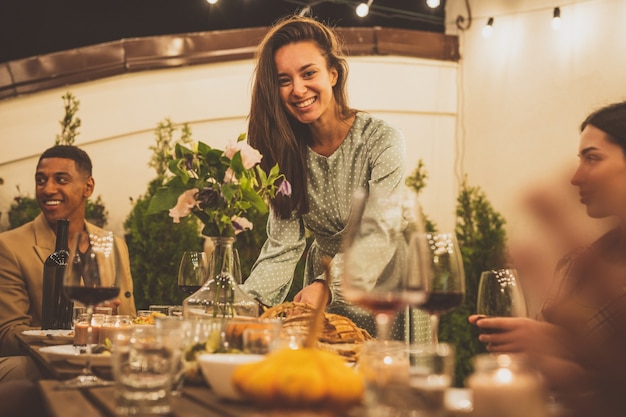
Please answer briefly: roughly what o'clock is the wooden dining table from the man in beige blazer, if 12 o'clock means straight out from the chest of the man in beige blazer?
The wooden dining table is roughly at 12 o'clock from the man in beige blazer.

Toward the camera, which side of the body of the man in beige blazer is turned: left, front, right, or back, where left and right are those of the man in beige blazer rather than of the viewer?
front

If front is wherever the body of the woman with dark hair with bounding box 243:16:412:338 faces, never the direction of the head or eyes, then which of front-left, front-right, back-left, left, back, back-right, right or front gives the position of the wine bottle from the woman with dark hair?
right

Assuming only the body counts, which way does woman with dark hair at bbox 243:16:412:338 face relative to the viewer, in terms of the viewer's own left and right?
facing the viewer

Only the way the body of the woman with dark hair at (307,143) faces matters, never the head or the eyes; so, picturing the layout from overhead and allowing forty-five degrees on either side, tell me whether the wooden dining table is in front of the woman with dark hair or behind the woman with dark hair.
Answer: in front

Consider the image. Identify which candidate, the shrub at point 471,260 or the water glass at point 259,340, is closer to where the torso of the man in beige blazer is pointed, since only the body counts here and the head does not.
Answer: the water glass

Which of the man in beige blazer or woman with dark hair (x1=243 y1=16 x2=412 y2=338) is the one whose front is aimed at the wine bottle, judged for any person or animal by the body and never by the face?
the man in beige blazer

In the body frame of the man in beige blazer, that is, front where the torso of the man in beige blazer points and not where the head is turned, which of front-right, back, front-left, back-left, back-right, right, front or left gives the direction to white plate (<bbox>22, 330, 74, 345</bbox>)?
front

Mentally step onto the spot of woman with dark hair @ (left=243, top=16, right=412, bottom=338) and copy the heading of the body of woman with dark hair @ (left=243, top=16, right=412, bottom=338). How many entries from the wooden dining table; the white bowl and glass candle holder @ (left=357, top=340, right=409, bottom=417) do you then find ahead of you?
3

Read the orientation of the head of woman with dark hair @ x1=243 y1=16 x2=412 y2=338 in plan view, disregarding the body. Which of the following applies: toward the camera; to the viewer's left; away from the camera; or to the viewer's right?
toward the camera

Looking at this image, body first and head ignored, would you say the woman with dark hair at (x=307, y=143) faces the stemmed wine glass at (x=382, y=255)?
yes

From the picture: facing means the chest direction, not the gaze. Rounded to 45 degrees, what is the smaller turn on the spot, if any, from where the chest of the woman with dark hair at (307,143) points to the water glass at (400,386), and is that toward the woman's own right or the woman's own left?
0° — they already face it

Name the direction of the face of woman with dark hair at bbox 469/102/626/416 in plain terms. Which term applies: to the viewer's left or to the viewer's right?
to the viewer's left

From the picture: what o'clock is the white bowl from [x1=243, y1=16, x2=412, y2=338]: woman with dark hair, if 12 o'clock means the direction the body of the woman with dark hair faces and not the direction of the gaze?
The white bowl is roughly at 12 o'clock from the woman with dark hair.

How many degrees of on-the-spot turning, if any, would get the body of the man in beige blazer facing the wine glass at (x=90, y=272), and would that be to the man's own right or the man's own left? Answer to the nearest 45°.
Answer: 0° — they already face it

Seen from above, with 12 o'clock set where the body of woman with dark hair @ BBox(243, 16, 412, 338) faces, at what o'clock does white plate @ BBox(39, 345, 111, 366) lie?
The white plate is roughly at 1 o'clock from the woman with dark hair.

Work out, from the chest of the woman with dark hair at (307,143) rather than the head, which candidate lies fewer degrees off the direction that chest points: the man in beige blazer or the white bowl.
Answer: the white bowl

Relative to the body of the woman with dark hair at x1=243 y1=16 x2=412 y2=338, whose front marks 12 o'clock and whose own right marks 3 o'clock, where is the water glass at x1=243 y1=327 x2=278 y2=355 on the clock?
The water glass is roughly at 12 o'clock from the woman with dark hair.
